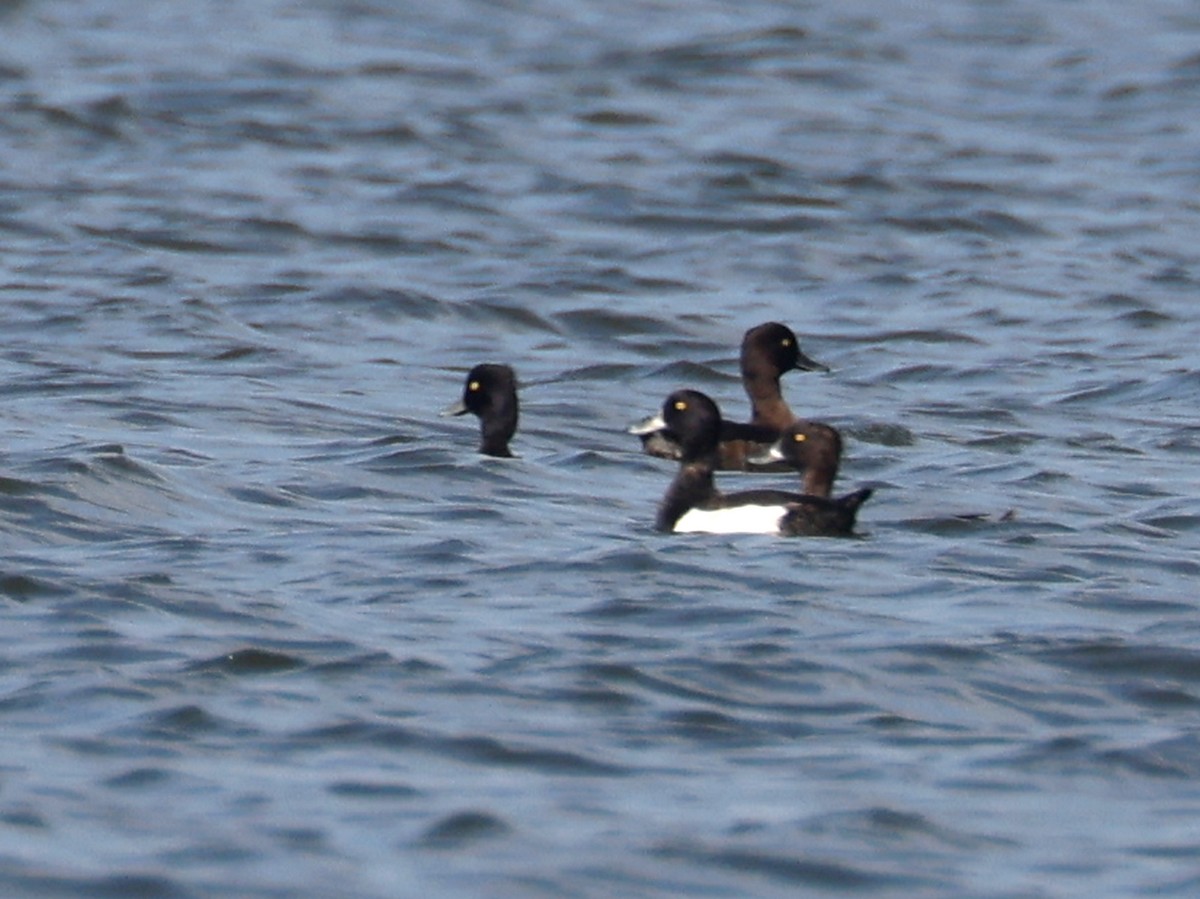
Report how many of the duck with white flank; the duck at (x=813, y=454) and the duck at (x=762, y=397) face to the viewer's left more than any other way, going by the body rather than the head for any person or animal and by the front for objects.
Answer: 2

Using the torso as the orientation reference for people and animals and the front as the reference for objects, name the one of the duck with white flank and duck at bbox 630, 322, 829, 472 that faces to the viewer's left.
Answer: the duck with white flank

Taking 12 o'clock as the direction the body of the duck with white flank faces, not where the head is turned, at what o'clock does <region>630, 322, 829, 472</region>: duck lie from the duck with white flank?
The duck is roughly at 3 o'clock from the duck with white flank.

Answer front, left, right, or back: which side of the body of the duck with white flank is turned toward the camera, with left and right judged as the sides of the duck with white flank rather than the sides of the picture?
left

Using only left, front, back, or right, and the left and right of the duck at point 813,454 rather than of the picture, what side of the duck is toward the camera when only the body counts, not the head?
left

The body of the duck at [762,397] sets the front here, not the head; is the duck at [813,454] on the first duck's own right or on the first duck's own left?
on the first duck's own right

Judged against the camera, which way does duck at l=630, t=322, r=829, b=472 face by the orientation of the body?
to the viewer's right

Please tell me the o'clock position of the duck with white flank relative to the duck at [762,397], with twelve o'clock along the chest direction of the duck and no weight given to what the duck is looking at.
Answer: The duck with white flank is roughly at 3 o'clock from the duck.

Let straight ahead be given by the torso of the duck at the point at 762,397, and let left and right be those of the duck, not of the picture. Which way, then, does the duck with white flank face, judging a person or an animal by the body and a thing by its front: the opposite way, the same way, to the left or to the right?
the opposite way

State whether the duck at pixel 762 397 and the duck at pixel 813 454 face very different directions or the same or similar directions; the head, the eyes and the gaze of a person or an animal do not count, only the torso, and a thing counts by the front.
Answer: very different directions

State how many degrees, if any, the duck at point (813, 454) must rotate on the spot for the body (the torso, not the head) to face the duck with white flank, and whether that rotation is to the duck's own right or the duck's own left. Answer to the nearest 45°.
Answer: approximately 90° to the duck's own left

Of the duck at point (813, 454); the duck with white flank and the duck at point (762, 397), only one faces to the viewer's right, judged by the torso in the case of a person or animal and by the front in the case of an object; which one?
the duck at point (762, 397)
